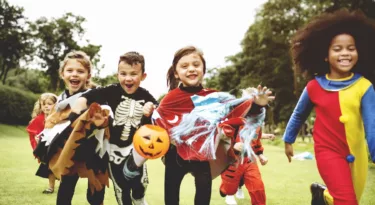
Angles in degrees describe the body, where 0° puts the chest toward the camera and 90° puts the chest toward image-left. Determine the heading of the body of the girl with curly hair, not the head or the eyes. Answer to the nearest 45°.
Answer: approximately 0°

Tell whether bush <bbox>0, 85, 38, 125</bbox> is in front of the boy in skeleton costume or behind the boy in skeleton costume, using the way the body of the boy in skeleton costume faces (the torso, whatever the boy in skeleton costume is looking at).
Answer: behind

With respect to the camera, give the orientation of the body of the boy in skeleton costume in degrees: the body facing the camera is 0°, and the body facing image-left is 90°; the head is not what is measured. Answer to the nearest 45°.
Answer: approximately 0°

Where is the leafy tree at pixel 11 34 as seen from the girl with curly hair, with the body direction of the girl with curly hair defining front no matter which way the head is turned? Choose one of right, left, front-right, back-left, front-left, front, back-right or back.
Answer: back-right
